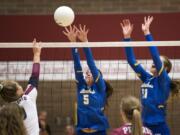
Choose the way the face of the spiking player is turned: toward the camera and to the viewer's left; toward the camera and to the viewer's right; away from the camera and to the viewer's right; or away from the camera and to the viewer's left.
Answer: away from the camera and to the viewer's right

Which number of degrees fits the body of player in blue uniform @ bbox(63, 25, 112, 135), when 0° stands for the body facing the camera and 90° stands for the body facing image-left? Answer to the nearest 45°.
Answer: approximately 45°

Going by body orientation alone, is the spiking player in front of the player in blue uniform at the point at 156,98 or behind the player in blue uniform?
in front

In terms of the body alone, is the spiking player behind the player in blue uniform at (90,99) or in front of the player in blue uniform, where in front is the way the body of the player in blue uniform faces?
in front

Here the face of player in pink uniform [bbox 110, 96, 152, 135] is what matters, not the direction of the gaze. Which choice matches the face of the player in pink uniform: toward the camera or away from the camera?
away from the camera

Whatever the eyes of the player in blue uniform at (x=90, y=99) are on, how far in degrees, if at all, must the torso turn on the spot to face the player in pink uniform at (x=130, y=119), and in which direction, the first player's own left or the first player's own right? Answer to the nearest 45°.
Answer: approximately 45° to the first player's own left

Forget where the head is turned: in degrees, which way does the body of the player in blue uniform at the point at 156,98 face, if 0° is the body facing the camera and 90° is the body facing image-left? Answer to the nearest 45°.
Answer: approximately 45°
